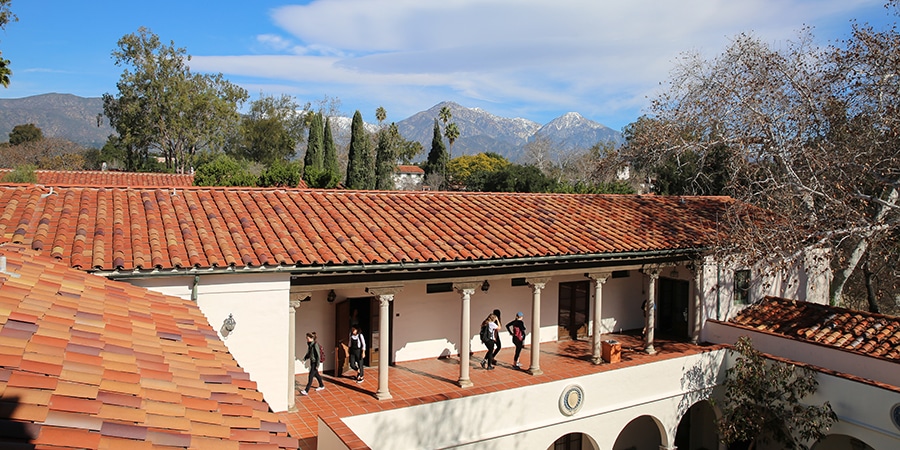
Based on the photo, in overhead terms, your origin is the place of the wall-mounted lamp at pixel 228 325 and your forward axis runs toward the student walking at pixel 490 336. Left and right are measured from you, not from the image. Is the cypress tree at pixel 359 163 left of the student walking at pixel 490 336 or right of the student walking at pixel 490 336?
left

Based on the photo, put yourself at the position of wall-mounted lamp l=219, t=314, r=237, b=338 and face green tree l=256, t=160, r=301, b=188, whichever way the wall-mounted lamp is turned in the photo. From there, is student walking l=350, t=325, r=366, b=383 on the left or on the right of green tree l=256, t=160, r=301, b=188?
right

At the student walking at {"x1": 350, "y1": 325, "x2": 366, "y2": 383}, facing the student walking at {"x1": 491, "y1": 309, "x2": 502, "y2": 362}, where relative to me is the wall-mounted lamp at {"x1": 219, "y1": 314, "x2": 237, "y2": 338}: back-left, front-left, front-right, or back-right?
back-right
